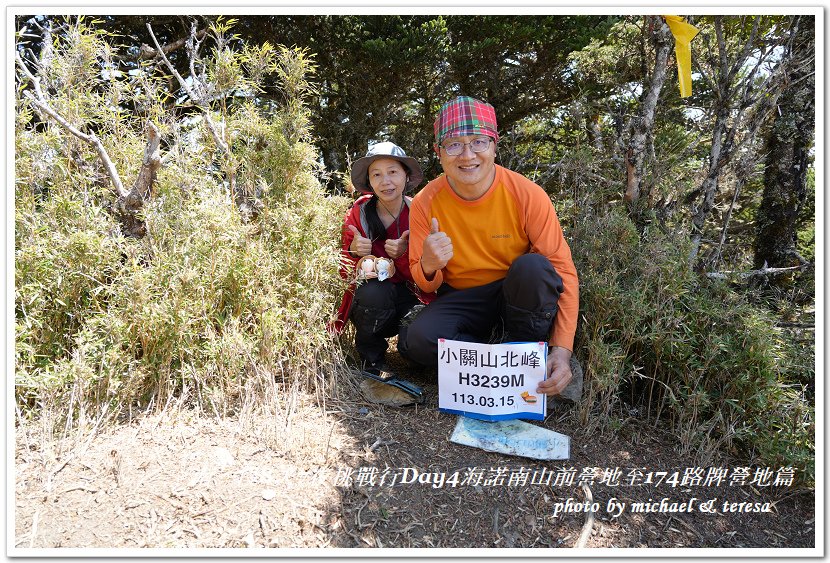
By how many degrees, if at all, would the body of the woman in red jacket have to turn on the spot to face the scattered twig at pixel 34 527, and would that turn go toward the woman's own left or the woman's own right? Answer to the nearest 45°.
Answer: approximately 45° to the woman's own right

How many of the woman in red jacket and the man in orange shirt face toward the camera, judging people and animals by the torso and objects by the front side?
2

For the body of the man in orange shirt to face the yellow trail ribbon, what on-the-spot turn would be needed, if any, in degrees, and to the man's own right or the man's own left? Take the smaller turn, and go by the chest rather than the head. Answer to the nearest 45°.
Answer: approximately 135° to the man's own left

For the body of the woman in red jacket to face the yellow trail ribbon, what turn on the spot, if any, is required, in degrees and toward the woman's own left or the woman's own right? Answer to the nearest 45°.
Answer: approximately 90° to the woman's own left

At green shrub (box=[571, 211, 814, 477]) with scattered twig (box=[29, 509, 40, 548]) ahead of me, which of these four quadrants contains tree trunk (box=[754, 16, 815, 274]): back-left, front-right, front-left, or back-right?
back-right

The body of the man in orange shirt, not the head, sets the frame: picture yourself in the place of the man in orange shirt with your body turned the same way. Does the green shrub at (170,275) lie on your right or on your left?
on your right

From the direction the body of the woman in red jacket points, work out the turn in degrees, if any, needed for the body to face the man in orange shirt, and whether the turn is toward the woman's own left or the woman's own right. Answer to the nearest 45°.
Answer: approximately 45° to the woman's own left
